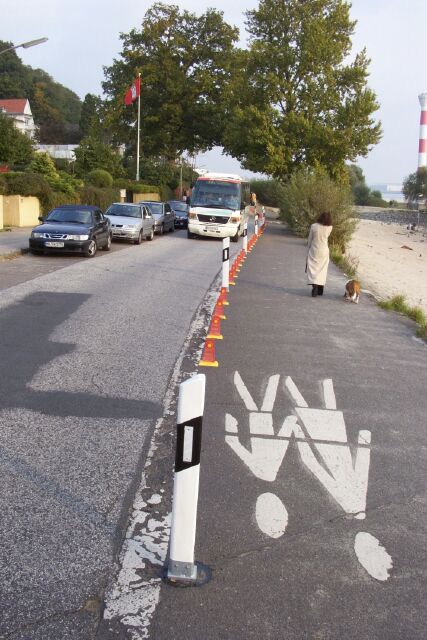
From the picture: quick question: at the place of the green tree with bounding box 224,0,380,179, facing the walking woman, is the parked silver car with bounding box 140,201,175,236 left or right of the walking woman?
right

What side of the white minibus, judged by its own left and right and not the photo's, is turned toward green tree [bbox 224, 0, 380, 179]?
back

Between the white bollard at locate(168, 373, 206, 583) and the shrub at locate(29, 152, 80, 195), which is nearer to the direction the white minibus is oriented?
the white bollard

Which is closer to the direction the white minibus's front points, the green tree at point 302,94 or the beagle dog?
the beagle dog

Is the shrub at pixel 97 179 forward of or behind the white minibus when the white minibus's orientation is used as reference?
behind

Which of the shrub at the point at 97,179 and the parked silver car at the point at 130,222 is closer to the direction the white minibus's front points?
the parked silver car

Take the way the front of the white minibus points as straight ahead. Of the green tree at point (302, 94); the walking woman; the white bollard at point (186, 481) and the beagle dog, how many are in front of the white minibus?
3

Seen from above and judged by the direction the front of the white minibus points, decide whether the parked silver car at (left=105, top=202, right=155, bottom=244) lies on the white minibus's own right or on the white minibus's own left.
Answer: on the white minibus's own right

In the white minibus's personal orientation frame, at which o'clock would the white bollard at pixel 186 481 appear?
The white bollard is roughly at 12 o'clock from the white minibus.

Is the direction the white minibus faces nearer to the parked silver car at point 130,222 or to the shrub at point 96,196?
the parked silver car

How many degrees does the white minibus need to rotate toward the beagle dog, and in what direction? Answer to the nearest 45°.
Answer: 0° — it already faces it

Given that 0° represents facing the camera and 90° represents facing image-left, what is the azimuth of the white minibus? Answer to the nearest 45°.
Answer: approximately 0°

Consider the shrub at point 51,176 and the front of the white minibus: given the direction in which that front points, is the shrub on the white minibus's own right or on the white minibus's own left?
on the white minibus's own right
